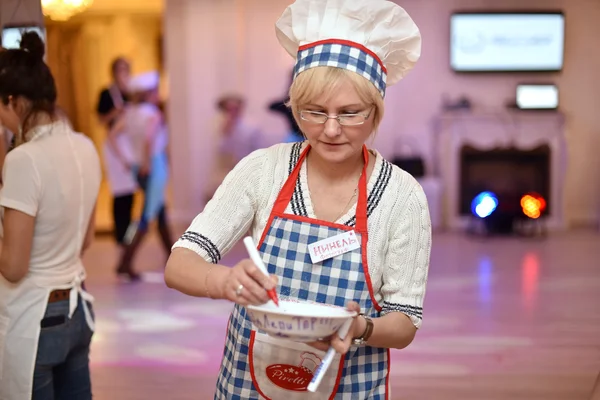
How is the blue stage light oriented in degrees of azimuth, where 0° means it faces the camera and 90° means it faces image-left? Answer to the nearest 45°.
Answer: approximately 0°

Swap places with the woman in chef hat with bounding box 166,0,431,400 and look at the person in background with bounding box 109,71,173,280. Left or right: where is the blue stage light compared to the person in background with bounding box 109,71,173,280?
right

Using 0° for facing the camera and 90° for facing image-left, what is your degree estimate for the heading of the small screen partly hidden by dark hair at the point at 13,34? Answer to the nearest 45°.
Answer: approximately 0°
